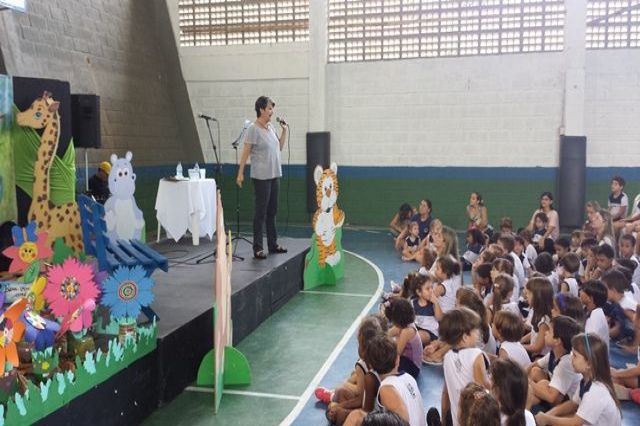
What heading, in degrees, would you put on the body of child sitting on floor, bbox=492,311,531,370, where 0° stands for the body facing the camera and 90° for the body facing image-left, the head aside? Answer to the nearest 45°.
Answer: approximately 135°

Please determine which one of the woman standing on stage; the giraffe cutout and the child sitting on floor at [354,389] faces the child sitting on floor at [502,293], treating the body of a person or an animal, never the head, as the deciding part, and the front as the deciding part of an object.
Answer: the woman standing on stage

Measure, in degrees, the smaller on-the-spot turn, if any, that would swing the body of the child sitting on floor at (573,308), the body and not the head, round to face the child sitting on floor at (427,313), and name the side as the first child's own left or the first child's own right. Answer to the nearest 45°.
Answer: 0° — they already face them

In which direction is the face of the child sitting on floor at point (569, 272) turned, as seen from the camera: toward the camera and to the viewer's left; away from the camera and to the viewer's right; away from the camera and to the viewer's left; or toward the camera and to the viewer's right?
away from the camera and to the viewer's left

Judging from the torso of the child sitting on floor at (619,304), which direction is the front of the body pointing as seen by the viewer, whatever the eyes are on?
to the viewer's left

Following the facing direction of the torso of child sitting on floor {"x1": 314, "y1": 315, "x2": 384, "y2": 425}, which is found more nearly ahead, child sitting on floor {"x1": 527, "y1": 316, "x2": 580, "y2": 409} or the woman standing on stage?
the woman standing on stage

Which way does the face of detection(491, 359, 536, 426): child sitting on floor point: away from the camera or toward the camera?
away from the camera

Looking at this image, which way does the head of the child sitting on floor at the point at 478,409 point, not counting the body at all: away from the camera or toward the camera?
away from the camera

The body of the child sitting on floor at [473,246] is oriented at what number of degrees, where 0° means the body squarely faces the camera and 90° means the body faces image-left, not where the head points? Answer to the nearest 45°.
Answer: approximately 90°

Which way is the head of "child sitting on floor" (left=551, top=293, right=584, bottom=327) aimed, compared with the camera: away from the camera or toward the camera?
away from the camera

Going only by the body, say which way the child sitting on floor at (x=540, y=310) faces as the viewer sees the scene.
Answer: to the viewer's left
